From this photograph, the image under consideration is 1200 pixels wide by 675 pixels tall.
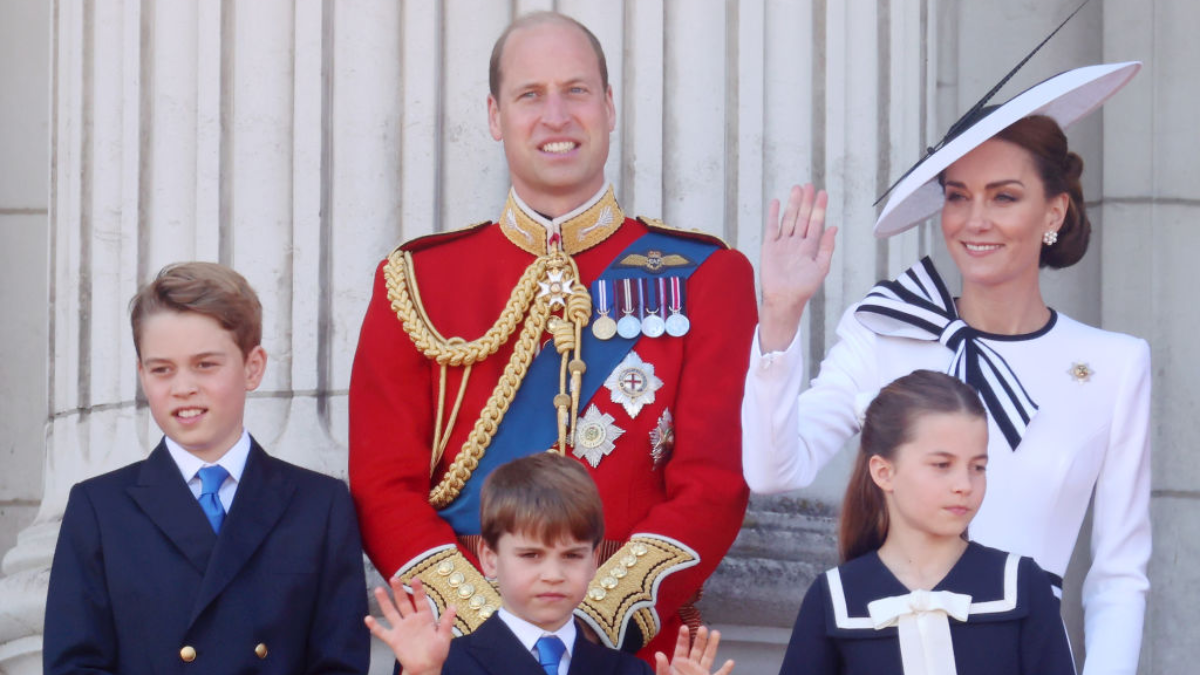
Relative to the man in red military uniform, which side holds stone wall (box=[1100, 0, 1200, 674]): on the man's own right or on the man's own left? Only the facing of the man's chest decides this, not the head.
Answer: on the man's own left

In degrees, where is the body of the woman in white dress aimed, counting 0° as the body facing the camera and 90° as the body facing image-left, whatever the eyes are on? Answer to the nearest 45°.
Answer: approximately 0°

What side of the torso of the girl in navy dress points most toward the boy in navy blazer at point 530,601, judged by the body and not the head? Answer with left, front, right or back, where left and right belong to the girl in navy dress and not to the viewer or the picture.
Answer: right

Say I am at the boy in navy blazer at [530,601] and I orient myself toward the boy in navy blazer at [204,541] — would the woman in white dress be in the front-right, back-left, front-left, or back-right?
back-right

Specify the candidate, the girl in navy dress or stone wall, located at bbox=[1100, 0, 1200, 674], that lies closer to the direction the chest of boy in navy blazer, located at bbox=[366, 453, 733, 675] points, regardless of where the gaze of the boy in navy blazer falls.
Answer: the girl in navy dress

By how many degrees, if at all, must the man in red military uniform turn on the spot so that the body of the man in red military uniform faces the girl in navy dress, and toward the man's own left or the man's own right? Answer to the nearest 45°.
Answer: approximately 45° to the man's own left
